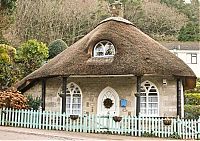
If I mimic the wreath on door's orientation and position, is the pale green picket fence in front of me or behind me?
in front

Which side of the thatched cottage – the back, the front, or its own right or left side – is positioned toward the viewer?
front

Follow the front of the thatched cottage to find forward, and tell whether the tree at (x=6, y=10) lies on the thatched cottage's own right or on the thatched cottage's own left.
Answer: on the thatched cottage's own right

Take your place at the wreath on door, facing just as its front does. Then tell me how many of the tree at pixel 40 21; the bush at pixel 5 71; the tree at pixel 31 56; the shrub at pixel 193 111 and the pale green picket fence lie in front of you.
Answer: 1

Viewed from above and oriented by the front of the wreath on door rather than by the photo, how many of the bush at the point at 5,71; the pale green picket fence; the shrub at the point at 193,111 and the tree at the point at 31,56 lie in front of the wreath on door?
1

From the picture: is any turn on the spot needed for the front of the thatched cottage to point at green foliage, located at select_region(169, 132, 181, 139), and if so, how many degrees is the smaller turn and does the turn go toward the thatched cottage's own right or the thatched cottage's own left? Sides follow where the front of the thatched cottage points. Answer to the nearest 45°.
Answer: approximately 45° to the thatched cottage's own left
